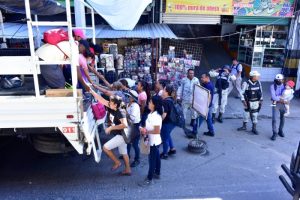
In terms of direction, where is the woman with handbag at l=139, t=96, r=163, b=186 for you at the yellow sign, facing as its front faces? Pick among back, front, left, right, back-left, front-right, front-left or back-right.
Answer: front

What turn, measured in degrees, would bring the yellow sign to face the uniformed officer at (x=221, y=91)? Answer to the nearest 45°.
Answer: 0° — it already faces them

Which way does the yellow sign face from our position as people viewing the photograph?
facing the viewer

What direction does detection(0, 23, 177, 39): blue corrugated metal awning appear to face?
toward the camera

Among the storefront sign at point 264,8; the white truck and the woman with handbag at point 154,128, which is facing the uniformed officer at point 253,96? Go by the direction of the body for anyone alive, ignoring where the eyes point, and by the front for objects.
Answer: the storefront sign

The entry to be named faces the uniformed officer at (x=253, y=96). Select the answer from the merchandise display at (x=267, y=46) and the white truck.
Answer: the merchandise display

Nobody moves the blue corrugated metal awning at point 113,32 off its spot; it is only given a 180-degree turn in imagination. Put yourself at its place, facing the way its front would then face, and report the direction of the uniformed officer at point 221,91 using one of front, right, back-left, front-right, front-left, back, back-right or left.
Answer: back-right

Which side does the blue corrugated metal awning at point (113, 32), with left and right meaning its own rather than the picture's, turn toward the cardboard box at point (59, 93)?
front

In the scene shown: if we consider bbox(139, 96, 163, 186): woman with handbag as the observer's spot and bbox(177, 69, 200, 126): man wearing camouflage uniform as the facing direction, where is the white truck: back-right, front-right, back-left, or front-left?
front-left

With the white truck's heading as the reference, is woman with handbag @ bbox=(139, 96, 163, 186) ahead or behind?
behind

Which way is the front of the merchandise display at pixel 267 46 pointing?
toward the camera

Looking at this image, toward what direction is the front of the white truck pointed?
to the viewer's left

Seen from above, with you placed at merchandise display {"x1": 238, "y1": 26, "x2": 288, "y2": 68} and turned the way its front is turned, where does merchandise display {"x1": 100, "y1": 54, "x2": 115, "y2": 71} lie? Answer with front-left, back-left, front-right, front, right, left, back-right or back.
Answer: front-right

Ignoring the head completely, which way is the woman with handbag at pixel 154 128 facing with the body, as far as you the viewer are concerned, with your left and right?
facing to the left of the viewer

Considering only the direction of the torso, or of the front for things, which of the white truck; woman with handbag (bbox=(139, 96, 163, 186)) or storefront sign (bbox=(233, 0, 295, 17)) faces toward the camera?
the storefront sign

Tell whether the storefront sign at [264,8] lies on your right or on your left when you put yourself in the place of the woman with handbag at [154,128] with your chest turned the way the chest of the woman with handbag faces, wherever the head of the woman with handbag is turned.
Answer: on your right

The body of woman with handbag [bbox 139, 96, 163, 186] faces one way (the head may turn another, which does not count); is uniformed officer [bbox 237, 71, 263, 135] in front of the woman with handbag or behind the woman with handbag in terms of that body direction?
behind

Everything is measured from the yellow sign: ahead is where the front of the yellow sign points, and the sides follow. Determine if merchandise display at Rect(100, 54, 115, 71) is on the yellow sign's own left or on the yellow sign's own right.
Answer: on the yellow sign's own right

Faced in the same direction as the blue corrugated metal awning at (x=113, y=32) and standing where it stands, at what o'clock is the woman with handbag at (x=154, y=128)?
The woman with handbag is roughly at 12 o'clock from the blue corrugated metal awning.
